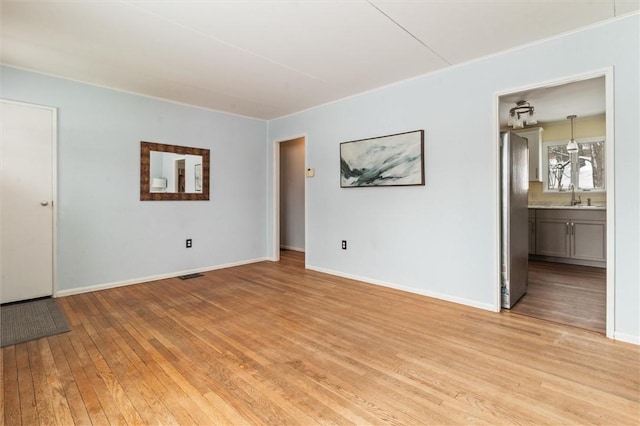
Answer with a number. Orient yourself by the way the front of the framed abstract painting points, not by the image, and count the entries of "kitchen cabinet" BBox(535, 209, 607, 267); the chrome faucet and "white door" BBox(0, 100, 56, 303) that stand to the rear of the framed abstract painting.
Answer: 2

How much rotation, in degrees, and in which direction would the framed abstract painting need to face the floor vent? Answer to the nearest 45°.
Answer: approximately 45° to its right

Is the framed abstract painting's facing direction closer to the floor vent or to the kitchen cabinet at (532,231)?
the floor vent

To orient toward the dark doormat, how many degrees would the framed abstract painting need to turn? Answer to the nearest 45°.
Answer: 0° — it already faces it

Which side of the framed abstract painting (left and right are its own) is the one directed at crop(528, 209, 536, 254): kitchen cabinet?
back

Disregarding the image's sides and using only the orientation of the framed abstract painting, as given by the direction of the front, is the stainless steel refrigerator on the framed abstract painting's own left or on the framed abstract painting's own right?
on the framed abstract painting's own left

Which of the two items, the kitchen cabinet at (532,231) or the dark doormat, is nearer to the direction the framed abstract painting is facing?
the dark doormat

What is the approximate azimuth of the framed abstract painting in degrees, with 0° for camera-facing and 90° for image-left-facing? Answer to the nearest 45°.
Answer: approximately 45°

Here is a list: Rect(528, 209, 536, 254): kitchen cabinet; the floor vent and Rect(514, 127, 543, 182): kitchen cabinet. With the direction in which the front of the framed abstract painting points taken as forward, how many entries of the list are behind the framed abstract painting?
2

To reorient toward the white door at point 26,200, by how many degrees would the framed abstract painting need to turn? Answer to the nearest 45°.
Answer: approximately 45° to its right

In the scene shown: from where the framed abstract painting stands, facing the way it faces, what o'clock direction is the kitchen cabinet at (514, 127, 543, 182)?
The kitchen cabinet is roughly at 6 o'clock from the framed abstract painting.

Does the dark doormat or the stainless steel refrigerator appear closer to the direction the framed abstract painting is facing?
the dark doormat

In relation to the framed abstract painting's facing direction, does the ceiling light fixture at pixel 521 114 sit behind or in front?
behind
